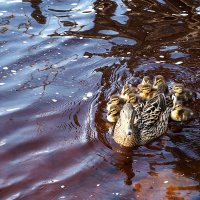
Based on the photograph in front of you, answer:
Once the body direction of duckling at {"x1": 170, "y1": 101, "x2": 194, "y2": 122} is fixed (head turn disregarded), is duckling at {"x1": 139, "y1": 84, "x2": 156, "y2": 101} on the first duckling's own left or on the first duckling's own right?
on the first duckling's own right

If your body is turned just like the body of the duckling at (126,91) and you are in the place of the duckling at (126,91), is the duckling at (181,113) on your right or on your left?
on your left

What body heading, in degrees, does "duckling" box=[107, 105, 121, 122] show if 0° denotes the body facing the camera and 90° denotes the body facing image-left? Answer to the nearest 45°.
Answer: approximately 45°

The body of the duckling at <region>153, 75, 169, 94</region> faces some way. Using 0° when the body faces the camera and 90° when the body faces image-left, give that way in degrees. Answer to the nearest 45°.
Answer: approximately 45°

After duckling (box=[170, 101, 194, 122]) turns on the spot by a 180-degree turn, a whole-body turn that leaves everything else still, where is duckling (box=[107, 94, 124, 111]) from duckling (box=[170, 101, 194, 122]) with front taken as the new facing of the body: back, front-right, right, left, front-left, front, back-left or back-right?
back-left
